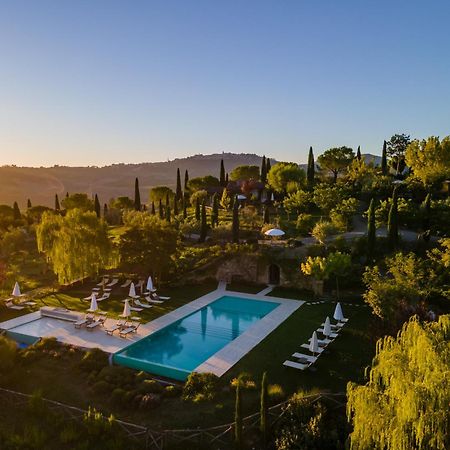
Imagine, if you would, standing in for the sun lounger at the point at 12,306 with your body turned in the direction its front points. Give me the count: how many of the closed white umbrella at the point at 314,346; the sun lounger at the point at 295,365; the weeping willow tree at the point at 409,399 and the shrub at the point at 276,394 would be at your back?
0

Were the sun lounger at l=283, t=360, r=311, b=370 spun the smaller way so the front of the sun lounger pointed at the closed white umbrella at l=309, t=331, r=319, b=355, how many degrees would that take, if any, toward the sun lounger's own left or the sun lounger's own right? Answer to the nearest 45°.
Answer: approximately 90° to the sun lounger's own right

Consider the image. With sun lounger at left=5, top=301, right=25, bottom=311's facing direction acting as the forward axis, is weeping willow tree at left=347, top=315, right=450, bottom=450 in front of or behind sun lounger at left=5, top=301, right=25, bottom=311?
in front

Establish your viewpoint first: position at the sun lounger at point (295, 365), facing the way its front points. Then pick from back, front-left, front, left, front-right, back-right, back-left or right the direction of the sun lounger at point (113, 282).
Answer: front

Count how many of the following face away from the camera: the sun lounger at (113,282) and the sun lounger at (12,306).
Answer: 0

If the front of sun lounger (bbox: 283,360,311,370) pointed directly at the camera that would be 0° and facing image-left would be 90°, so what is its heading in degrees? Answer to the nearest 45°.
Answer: approximately 135°

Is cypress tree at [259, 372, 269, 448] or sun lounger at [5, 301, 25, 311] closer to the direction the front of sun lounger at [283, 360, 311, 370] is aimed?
the sun lounger

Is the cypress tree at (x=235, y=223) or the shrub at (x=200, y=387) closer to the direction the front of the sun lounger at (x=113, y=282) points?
the shrub

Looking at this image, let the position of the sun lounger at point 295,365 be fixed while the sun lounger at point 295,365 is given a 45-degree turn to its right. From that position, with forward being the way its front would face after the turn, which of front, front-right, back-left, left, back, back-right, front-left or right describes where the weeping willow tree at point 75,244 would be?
front-left

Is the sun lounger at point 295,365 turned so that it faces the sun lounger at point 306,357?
no
